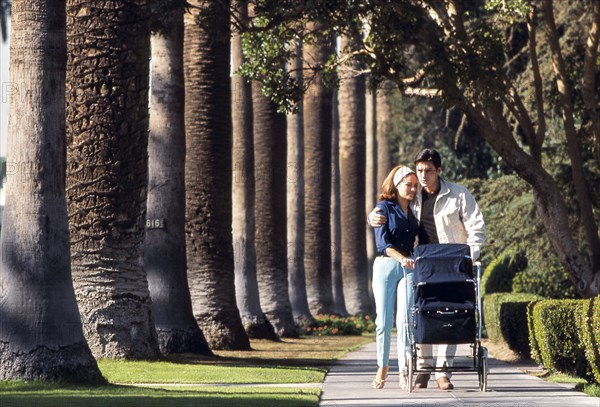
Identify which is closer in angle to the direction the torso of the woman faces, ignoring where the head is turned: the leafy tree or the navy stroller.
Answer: the navy stroller

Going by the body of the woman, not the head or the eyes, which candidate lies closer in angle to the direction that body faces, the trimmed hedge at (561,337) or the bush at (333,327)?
the trimmed hedge

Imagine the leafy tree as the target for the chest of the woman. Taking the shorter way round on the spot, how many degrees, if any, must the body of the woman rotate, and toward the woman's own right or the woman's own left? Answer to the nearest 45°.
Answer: approximately 135° to the woman's own left

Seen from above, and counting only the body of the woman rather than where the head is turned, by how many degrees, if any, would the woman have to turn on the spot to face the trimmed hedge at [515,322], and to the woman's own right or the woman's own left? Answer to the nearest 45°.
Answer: approximately 135° to the woman's own left

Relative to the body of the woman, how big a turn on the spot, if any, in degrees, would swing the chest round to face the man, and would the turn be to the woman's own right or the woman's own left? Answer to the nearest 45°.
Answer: approximately 45° to the woman's own left

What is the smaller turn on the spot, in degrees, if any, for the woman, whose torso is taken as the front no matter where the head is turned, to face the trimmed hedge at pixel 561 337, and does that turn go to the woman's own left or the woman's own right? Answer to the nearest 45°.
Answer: approximately 90° to the woman's own left

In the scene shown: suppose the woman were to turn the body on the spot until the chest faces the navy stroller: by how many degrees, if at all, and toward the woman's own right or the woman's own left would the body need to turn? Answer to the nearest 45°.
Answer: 0° — they already face it

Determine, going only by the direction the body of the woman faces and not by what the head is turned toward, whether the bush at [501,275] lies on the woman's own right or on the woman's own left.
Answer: on the woman's own left

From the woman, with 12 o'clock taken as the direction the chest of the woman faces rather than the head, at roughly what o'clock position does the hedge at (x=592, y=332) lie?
The hedge is roughly at 10 o'clock from the woman.

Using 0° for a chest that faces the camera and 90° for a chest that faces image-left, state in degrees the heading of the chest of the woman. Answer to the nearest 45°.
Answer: approximately 315°
